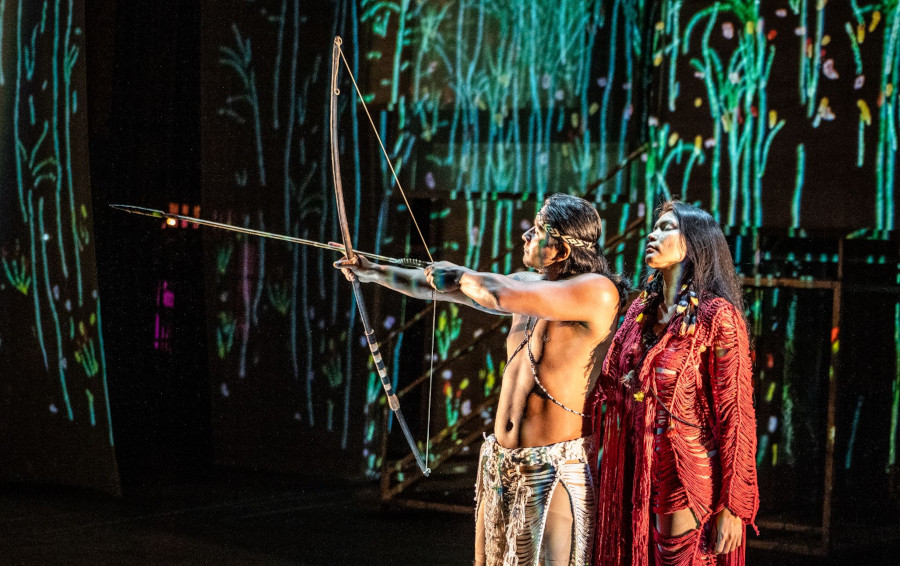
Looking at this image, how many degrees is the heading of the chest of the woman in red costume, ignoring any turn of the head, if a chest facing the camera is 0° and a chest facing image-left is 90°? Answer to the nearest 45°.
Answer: approximately 45°

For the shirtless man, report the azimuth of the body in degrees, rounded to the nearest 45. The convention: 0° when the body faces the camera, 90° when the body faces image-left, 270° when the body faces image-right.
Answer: approximately 45°

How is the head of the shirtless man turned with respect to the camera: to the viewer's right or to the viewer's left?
to the viewer's left
